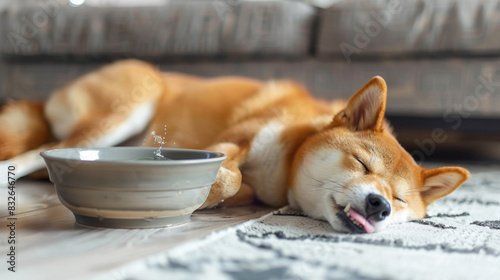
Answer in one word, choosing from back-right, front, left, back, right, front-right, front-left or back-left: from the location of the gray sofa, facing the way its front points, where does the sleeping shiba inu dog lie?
front

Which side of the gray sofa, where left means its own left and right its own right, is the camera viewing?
front

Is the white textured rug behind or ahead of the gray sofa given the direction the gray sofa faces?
ahead

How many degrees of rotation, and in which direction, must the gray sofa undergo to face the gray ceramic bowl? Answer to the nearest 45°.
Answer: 0° — it already faces it
